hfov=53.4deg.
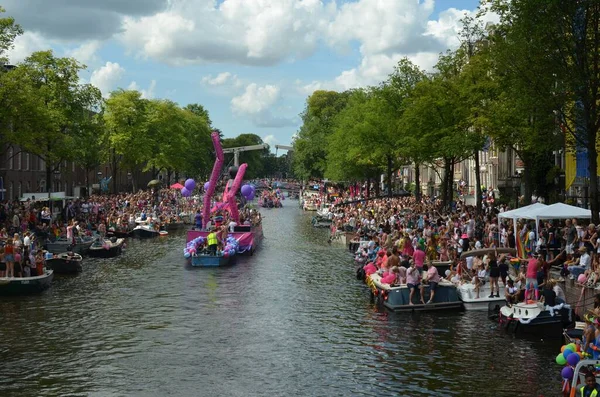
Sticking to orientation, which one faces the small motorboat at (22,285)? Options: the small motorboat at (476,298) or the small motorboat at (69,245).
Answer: the small motorboat at (476,298)

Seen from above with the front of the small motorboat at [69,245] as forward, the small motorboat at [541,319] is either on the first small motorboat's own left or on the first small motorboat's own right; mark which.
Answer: on the first small motorboat's own right

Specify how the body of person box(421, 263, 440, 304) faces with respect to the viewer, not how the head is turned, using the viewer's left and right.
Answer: facing to the left of the viewer

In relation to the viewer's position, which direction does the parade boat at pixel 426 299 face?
facing to the left of the viewer

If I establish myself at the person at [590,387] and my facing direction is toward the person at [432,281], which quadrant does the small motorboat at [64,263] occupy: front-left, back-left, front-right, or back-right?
front-left

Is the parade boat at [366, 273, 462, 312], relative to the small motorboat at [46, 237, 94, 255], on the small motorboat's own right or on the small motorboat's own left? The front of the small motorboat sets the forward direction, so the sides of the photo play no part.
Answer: on the small motorboat's own right

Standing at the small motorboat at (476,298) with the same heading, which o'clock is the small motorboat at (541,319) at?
the small motorboat at (541,319) is roughly at 8 o'clock from the small motorboat at (476,298).

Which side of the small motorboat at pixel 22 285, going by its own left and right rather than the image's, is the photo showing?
right

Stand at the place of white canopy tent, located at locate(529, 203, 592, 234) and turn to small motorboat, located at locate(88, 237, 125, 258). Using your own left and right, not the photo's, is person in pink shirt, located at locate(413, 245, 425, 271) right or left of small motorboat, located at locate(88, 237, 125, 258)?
left

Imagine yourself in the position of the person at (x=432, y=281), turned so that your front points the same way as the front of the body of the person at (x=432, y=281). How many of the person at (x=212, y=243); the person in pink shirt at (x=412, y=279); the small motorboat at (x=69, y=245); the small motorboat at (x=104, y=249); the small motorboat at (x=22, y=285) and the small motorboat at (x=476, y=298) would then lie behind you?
1

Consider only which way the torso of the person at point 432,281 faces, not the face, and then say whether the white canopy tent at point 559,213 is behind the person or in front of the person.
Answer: behind

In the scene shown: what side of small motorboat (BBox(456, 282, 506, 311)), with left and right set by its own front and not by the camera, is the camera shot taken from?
left
